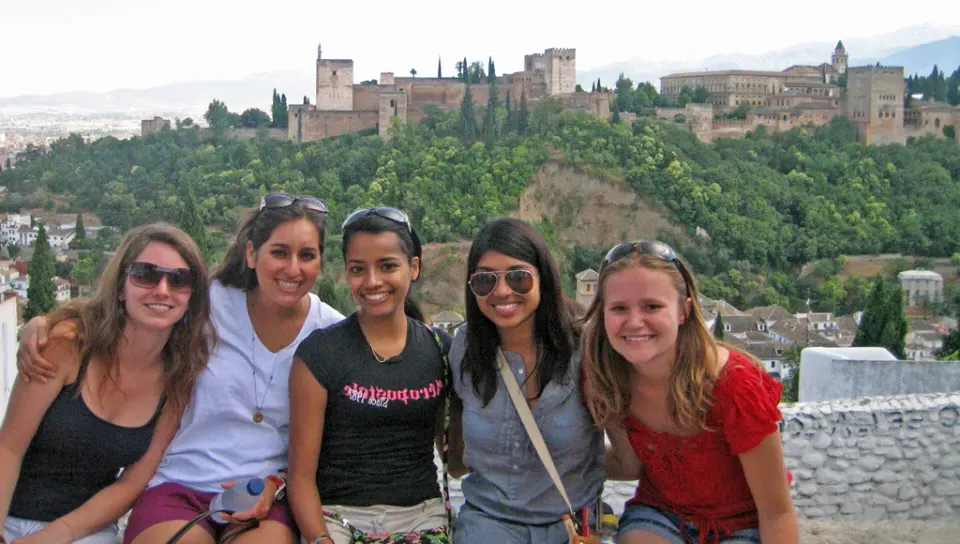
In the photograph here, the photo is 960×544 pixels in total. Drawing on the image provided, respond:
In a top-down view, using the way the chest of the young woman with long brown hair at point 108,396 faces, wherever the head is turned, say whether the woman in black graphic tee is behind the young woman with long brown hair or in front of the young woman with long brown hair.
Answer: in front

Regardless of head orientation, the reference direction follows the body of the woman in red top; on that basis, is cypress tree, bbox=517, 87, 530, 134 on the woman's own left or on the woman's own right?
on the woman's own right

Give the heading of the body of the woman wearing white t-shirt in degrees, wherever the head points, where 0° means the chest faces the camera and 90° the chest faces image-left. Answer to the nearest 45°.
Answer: approximately 0°

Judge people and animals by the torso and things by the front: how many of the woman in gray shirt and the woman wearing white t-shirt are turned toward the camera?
2

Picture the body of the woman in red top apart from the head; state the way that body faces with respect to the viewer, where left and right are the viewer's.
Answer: facing the viewer and to the left of the viewer

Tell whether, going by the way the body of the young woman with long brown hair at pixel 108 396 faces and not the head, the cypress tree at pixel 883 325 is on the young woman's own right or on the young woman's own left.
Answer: on the young woman's own left

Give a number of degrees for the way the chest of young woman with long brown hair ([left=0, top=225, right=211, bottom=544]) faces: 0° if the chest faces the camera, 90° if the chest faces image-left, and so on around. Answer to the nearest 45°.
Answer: approximately 315°

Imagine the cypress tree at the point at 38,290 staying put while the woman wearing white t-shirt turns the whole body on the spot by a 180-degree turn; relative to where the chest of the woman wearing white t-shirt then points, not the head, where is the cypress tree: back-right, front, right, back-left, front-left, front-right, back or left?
front

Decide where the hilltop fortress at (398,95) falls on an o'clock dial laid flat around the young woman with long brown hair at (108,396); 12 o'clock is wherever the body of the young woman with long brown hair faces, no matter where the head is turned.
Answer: The hilltop fortress is roughly at 8 o'clock from the young woman with long brown hair.

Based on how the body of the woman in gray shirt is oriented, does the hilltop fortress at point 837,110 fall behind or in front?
behind
